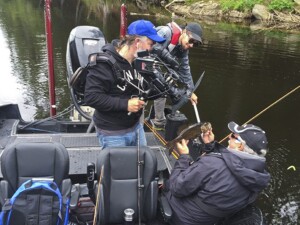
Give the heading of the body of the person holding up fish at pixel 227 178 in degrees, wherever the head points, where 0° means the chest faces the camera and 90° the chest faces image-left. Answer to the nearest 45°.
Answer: approximately 135°

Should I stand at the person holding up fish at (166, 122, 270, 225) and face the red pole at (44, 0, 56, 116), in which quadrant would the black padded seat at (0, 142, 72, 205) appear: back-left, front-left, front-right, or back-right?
front-left

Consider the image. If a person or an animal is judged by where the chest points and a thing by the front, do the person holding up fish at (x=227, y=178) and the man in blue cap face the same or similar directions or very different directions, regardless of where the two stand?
very different directions

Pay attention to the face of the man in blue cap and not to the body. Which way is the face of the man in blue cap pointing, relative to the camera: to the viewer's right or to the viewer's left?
to the viewer's right

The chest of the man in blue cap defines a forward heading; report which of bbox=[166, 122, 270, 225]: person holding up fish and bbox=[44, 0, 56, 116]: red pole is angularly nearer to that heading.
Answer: the person holding up fish

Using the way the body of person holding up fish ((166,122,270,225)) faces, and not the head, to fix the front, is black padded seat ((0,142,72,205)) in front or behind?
in front

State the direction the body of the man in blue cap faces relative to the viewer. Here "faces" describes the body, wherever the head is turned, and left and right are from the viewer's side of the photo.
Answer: facing the viewer and to the right of the viewer

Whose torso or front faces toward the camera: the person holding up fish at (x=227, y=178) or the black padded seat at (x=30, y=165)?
the black padded seat

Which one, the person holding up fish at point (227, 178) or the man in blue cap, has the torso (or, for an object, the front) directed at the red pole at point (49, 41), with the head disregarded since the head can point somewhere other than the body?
the person holding up fish

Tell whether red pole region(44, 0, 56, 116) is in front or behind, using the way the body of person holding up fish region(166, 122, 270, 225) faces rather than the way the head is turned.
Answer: in front

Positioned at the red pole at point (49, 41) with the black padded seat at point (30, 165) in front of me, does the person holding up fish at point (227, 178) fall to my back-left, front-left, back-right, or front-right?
front-left

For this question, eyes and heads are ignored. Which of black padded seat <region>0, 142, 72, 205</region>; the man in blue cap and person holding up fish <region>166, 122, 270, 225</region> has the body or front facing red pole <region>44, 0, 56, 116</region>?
the person holding up fish

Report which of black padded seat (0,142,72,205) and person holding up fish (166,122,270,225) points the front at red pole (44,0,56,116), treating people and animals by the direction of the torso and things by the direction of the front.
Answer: the person holding up fish

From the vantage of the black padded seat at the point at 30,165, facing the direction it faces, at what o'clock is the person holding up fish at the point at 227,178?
The person holding up fish is roughly at 10 o'clock from the black padded seat.

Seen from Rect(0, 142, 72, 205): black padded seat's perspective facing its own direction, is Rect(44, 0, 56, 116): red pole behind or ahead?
behind

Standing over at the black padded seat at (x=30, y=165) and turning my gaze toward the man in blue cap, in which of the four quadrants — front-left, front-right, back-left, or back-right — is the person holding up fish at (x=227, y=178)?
front-right

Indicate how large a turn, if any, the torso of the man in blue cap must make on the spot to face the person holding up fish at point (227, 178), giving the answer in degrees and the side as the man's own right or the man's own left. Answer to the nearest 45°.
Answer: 0° — they already face them
